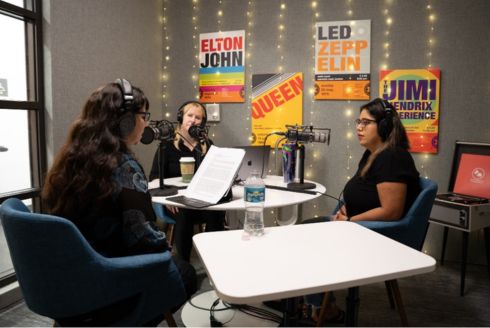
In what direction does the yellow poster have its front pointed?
toward the camera

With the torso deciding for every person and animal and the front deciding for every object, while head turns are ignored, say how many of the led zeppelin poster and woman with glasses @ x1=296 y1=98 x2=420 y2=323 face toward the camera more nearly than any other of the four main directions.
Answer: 1

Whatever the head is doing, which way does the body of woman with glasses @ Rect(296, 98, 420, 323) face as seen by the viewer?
to the viewer's left

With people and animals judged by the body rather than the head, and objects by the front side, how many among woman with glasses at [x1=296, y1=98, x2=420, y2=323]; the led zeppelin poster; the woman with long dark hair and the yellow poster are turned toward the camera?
2

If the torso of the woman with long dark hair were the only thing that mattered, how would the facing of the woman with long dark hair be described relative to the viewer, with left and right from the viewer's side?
facing away from the viewer and to the right of the viewer

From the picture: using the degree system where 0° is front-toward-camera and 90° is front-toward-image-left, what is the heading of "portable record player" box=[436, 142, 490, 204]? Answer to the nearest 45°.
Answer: approximately 45°

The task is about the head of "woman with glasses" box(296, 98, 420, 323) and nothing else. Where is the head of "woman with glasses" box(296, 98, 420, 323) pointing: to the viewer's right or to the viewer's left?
to the viewer's left

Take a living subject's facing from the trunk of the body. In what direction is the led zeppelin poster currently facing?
toward the camera

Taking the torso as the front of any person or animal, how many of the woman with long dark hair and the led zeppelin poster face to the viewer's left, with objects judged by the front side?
0

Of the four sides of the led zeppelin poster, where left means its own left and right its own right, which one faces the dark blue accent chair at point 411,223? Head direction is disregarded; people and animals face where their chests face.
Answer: front
